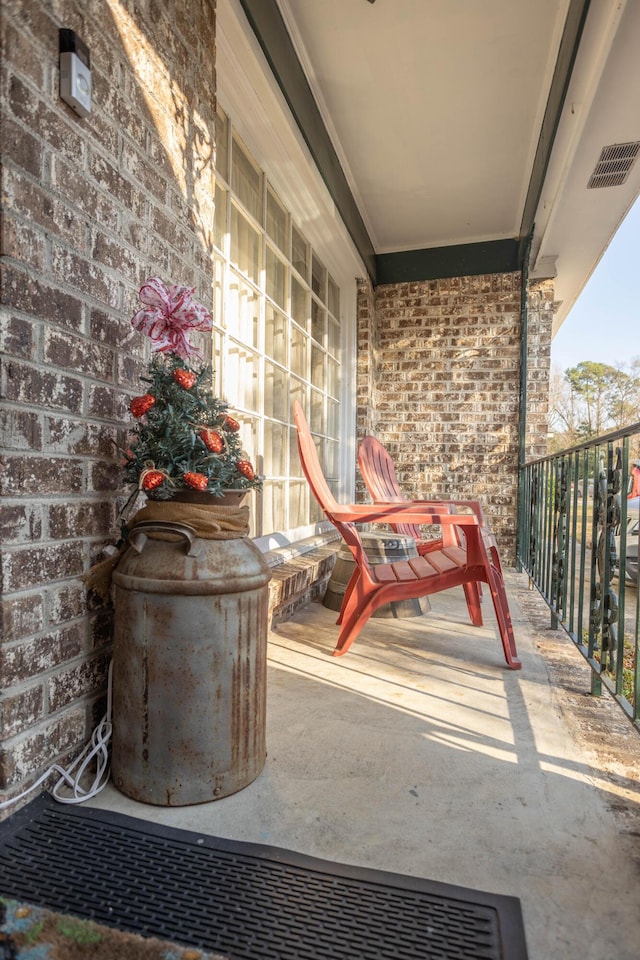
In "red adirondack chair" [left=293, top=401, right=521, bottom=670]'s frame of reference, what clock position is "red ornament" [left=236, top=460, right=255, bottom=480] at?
The red ornament is roughly at 4 o'clock from the red adirondack chair.

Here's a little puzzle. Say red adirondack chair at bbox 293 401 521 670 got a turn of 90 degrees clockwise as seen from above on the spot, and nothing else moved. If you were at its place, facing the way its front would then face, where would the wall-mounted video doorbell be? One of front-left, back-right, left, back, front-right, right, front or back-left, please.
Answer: front-right

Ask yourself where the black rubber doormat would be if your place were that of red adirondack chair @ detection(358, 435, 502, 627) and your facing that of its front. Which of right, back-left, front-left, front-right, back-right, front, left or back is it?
front-right

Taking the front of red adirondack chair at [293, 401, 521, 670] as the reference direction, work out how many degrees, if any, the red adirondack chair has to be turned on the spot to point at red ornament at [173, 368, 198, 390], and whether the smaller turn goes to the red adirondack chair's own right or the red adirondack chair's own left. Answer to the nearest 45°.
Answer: approximately 135° to the red adirondack chair's own right

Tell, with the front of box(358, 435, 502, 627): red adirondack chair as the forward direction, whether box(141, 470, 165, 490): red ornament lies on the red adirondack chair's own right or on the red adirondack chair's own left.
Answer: on the red adirondack chair's own right

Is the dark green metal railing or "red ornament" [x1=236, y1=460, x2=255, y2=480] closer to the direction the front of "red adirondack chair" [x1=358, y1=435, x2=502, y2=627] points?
the dark green metal railing

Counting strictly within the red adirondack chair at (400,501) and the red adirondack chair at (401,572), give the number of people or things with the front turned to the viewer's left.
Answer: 0

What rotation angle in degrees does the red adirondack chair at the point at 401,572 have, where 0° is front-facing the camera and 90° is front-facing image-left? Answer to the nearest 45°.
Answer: approximately 270°

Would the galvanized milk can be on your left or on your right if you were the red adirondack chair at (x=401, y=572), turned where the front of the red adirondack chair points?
on your right

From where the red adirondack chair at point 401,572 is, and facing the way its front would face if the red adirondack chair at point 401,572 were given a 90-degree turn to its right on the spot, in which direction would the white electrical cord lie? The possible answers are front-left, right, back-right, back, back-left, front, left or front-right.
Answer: front-right
